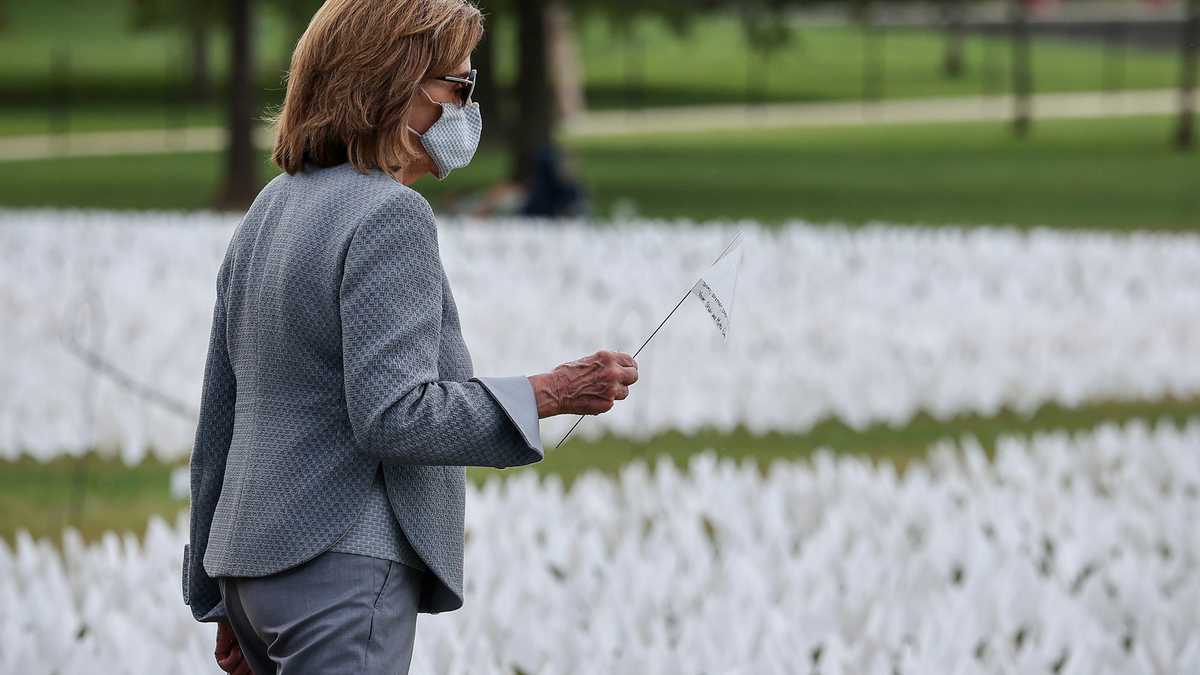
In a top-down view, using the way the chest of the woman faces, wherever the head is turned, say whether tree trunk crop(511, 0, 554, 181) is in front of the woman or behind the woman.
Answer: in front

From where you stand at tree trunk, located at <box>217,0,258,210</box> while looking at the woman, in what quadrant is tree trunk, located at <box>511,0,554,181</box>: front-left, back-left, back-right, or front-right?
back-left

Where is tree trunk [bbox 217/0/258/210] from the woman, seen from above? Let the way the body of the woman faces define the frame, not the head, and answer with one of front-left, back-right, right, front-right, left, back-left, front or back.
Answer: front-left

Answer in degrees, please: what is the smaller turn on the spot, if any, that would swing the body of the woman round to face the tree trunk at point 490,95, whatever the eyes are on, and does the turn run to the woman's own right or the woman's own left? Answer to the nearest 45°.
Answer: approximately 45° to the woman's own left

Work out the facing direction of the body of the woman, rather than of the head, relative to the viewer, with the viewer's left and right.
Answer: facing away from the viewer and to the right of the viewer
